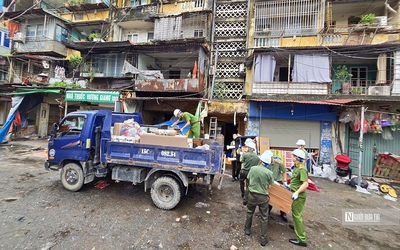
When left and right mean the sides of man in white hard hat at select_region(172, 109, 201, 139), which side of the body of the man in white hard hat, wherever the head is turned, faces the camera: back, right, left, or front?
left

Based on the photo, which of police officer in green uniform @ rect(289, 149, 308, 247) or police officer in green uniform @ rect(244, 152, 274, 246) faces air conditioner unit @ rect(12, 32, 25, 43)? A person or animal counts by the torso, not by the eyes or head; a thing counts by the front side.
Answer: police officer in green uniform @ rect(289, 149, 308, 247)

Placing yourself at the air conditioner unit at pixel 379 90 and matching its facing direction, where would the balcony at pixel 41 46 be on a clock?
The balcony is roughly at 2 o'clock from the air conditioner unit.

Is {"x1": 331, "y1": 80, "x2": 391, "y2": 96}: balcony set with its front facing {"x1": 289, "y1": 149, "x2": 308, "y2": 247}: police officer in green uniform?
yes

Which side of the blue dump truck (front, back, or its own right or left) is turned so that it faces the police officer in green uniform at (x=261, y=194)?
back

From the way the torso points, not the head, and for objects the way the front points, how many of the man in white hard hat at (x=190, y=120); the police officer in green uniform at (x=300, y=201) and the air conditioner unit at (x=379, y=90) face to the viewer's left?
2

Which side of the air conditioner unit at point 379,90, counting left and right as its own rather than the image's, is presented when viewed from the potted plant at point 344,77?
right

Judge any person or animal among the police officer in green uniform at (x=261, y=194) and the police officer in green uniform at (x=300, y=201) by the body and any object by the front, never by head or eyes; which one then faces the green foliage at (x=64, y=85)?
the police officer in green uniform at (x=300, y=201)

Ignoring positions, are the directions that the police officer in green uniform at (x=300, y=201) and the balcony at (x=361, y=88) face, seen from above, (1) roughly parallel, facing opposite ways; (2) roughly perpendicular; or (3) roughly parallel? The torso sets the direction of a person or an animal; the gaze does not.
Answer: roughly perpendicular
